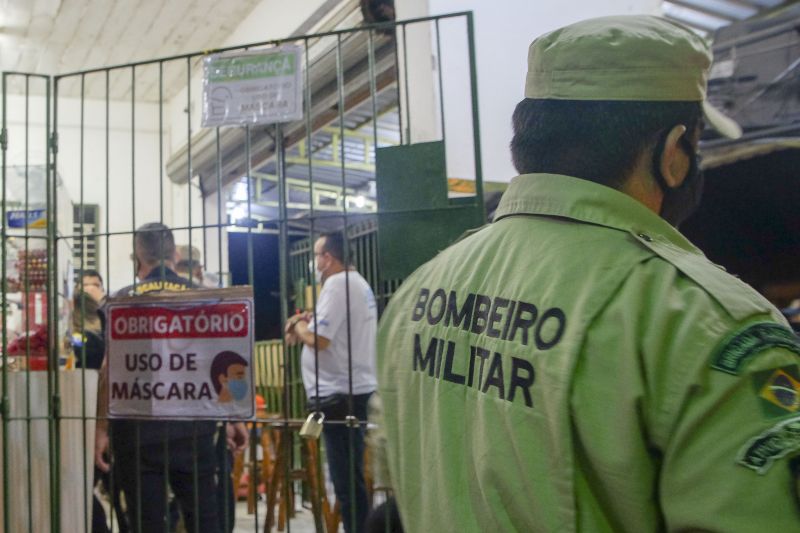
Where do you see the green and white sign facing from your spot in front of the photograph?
facing the viewer

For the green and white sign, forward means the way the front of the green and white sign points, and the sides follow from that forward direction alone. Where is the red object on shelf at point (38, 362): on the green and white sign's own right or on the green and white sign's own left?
on the green and white sign's own right

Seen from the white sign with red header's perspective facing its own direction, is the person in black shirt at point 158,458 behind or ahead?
behind

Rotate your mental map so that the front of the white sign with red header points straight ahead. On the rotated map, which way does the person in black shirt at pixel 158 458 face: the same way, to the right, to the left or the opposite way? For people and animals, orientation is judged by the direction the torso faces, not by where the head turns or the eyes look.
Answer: the opposite way

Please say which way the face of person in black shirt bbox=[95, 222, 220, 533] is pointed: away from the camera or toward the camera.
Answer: away from the camera

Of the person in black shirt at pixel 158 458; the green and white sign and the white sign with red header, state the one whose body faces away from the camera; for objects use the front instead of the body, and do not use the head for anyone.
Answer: the person in black shirt

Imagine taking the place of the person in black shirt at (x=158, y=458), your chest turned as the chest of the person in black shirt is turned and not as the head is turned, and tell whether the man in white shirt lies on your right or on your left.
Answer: on your right

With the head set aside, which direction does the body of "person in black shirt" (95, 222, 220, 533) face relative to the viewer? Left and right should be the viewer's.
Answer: facing away from the viewer

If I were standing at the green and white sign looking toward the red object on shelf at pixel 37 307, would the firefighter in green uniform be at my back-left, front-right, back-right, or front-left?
back-left

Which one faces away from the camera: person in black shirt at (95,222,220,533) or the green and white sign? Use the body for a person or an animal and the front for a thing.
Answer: the person in black shirt

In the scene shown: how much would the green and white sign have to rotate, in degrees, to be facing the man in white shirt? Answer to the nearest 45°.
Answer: approximately 180°

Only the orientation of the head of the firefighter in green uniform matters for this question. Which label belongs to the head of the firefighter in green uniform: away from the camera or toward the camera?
away from the camera

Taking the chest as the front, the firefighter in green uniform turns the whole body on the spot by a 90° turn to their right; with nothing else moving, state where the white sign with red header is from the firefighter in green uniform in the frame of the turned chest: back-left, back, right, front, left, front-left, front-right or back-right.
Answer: back

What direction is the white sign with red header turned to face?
toward the camera

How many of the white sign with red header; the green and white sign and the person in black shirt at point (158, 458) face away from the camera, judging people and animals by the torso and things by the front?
1

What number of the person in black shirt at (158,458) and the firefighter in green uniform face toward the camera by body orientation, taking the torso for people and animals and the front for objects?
0

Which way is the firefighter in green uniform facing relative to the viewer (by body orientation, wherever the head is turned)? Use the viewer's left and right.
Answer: facing away from the viewer and to the right of the viewer
